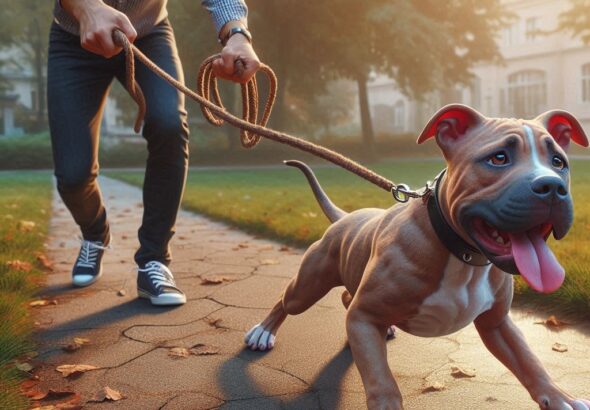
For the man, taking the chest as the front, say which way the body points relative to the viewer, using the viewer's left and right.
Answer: facing the viewer

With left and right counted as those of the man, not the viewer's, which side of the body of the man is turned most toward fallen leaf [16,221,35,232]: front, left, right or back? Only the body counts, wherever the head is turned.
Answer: back

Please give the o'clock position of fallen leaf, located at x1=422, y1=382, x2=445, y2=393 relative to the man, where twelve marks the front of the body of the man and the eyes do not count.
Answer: The fallen leaf is roughly at 11 o'clock from the man.

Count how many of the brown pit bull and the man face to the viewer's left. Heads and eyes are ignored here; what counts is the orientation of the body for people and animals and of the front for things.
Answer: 0

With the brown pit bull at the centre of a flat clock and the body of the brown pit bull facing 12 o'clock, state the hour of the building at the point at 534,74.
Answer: The building is roughly at 8 o'clock from the brown pit bull.

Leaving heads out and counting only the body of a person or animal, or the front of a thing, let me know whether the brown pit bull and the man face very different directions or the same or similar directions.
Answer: same or similar directions

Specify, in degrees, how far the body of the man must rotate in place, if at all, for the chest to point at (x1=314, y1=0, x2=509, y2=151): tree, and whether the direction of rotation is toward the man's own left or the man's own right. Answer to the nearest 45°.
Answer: approximately 135° to the man's own left

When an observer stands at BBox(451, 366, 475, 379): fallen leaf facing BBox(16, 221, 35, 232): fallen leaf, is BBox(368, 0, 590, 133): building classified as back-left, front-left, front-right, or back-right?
front-right

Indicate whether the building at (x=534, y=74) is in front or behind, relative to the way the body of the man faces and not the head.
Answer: behind

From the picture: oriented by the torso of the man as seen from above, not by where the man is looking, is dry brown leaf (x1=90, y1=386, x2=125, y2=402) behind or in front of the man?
in front

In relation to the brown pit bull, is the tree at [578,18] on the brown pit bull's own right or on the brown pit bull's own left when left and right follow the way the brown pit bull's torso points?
on the brown pit bull's own left

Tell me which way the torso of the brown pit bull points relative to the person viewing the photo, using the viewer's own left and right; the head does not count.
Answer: facing the viewer and to the right of the viewer

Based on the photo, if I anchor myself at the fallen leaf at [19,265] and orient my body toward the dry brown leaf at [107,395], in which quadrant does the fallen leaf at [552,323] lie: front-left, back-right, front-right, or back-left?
front-left
